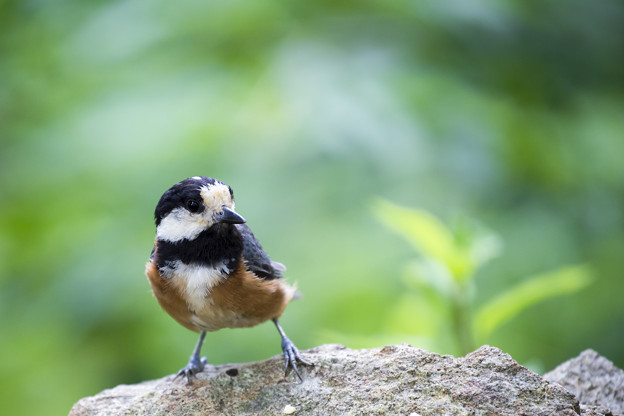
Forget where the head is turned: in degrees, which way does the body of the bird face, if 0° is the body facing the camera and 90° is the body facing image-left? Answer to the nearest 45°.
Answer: approximately 45°

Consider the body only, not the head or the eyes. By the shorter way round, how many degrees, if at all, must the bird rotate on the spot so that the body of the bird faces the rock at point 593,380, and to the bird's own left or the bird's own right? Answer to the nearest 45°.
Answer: approximately 135° to the bird's own left
